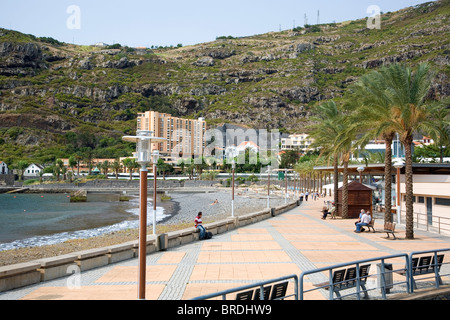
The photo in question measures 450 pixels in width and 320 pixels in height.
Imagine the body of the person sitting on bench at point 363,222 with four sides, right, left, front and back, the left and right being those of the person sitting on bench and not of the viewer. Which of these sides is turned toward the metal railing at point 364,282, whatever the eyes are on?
left

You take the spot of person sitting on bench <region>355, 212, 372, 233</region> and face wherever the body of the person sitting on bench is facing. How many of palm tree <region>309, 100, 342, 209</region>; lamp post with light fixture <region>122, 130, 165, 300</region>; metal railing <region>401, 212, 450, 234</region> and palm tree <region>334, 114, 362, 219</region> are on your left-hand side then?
1

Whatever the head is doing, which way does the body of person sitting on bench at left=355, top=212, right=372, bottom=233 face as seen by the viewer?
to the viewer's left

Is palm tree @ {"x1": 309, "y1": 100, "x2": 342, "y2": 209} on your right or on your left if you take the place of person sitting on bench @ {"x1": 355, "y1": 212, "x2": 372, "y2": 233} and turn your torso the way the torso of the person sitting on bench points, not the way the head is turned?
on your right

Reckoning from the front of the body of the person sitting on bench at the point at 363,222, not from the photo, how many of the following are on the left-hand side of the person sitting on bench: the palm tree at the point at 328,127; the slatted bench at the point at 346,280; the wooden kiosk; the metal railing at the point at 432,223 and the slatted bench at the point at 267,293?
2

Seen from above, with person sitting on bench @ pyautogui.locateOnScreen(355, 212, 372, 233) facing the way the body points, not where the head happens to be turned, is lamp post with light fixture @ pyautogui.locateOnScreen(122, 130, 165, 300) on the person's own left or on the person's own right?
on the person's own left

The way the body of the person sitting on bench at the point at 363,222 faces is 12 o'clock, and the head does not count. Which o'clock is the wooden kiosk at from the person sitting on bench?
The wooden kiosk is roughly at 3 o'clock from the person sitting on bench.

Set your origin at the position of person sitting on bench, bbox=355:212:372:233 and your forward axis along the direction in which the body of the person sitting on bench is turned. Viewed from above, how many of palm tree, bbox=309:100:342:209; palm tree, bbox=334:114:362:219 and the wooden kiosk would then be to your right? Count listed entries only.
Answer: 3

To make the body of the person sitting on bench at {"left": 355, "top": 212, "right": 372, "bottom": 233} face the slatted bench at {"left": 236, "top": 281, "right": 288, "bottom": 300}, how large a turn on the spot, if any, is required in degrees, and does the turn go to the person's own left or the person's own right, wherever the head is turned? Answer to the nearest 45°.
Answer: approximately 90° to the person's own left

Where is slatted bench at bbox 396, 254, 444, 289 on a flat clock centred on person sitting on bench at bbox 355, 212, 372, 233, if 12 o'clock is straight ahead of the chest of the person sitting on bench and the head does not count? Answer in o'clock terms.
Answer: The slatted bench is roughly at 9 o'clock from the person sitting on bench.

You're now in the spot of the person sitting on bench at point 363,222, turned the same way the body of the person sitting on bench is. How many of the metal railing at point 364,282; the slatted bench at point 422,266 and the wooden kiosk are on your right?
1

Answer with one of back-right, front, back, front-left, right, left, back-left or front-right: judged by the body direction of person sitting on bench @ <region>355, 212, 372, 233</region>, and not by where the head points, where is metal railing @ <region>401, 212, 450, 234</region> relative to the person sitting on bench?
back-right
